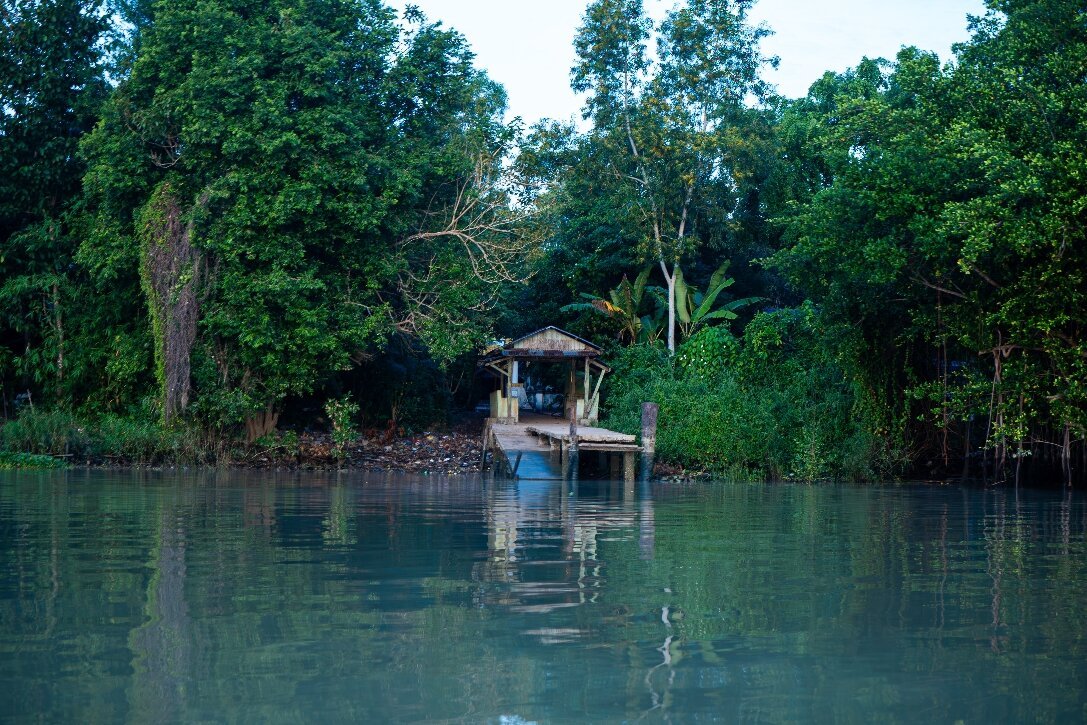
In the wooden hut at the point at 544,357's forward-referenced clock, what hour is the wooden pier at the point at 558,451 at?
The wooden pier is roughly at 12 o'clock from the wooden hut.

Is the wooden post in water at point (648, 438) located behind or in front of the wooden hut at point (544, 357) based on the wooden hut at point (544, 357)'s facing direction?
in front

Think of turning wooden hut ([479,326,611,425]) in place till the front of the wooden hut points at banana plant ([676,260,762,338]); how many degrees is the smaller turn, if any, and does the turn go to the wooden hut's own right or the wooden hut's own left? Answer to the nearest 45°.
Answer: approximately 135° to the wooden hut's own left

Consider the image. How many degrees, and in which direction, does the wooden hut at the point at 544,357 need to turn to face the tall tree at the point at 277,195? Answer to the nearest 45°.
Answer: approximately 45° to its right

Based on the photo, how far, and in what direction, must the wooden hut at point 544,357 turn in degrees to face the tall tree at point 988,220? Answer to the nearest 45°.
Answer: approximately 45° to its left

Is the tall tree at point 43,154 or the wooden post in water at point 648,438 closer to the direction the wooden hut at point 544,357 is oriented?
the wooden post in water

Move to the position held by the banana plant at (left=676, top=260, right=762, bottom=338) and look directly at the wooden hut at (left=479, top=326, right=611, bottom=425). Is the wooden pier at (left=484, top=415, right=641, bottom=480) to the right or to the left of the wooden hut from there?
left

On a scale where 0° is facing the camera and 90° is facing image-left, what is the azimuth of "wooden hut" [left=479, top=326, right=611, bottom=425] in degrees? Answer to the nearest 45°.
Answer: approximately 0°
